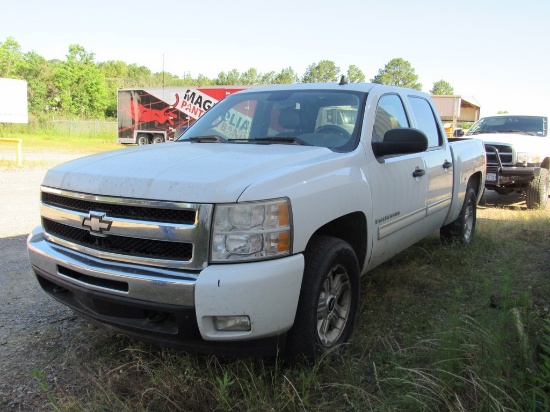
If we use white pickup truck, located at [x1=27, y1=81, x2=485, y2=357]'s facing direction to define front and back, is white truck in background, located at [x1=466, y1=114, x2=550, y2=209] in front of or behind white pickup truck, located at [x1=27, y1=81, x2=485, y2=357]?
behind

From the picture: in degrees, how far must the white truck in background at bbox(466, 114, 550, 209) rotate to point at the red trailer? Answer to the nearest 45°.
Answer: approximately 90° to its right

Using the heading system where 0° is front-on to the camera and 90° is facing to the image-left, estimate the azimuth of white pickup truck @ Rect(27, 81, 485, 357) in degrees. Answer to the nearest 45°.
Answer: approximately 45°

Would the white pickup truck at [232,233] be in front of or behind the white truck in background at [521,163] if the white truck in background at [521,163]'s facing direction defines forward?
in front

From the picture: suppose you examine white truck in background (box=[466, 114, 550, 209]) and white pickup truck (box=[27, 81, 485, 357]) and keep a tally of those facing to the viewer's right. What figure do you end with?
0

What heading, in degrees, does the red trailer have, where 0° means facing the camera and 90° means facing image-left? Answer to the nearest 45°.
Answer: approximately 270°

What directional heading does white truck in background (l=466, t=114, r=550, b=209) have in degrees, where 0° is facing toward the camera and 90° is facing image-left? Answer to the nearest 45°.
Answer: approximately 45°
